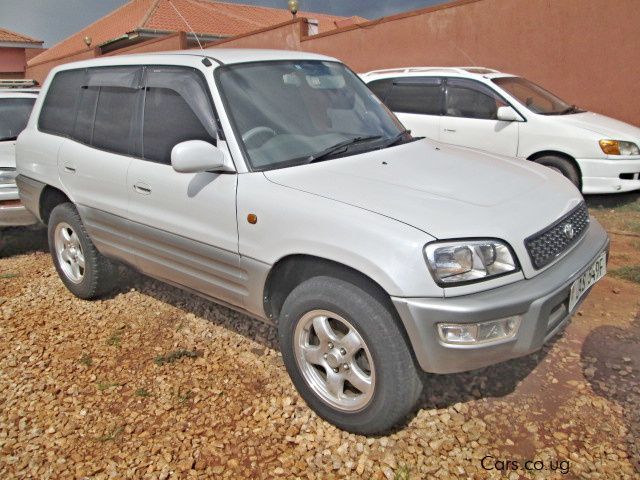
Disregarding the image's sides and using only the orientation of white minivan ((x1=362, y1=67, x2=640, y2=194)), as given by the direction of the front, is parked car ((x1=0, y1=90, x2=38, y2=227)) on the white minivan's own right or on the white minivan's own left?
on the white minivan's own right

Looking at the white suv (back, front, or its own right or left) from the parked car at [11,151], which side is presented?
back

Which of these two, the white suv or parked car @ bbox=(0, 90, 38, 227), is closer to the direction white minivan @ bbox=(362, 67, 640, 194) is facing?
the white suv

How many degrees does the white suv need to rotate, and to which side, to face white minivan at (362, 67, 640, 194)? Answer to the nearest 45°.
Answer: approximately 90° to its left

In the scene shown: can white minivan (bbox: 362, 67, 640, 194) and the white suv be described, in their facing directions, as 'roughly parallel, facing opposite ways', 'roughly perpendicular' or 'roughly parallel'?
roughly parallel

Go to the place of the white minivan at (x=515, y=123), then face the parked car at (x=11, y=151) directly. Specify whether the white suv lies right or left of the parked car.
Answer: left

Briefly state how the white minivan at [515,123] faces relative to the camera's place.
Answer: facing the viewer and to the right of the viewer

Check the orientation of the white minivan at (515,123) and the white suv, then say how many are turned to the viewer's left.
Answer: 0
